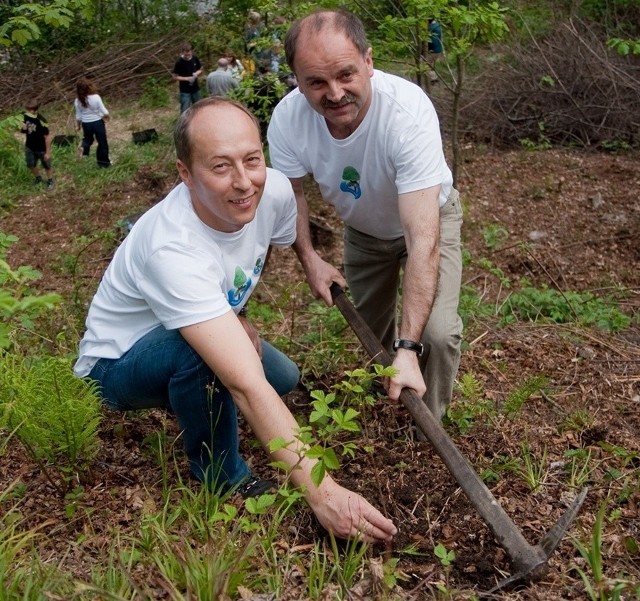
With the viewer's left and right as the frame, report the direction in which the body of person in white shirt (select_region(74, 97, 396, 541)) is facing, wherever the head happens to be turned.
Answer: facing the viewer and to the right of the viewer

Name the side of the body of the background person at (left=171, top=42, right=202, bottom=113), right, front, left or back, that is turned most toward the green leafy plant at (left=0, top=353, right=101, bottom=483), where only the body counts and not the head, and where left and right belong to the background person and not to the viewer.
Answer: front

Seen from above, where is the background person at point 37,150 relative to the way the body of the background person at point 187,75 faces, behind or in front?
in front

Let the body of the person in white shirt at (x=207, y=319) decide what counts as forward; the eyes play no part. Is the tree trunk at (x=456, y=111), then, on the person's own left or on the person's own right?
on the person's own left

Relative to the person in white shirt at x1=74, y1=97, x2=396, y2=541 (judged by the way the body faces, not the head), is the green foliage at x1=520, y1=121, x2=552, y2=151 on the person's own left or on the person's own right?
on the person's own left

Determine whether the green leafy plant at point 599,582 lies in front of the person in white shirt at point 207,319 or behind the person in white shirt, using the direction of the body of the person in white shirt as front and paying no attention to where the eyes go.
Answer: in front

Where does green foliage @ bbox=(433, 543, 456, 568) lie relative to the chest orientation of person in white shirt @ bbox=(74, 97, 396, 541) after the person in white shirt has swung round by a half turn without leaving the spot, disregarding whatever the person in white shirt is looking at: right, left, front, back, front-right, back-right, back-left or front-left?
back

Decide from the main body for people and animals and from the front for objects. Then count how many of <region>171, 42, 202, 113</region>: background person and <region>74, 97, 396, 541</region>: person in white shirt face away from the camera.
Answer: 0

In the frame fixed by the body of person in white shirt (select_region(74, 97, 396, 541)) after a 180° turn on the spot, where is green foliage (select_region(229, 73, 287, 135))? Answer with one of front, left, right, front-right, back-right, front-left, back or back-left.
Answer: front-right

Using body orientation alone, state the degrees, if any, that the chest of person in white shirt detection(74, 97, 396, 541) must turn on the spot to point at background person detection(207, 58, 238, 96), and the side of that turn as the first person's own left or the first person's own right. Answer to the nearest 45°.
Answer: approximately 135° to the first person's own left

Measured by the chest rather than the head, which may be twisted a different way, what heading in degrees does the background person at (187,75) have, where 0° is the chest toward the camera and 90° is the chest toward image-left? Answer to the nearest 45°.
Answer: approximately 0°
